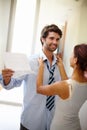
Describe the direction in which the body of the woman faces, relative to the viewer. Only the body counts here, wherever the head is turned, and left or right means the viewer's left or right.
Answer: facing away from the viewer and to the left of the viewer

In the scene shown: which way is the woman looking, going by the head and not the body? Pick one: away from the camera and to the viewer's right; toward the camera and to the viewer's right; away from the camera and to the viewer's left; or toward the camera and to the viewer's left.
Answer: away from the camera and to the viewer's left

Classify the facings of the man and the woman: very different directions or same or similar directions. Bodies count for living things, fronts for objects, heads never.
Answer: very different directions

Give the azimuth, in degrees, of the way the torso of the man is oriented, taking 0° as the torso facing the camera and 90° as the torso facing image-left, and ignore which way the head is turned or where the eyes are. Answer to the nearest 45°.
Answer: approximately 315°
